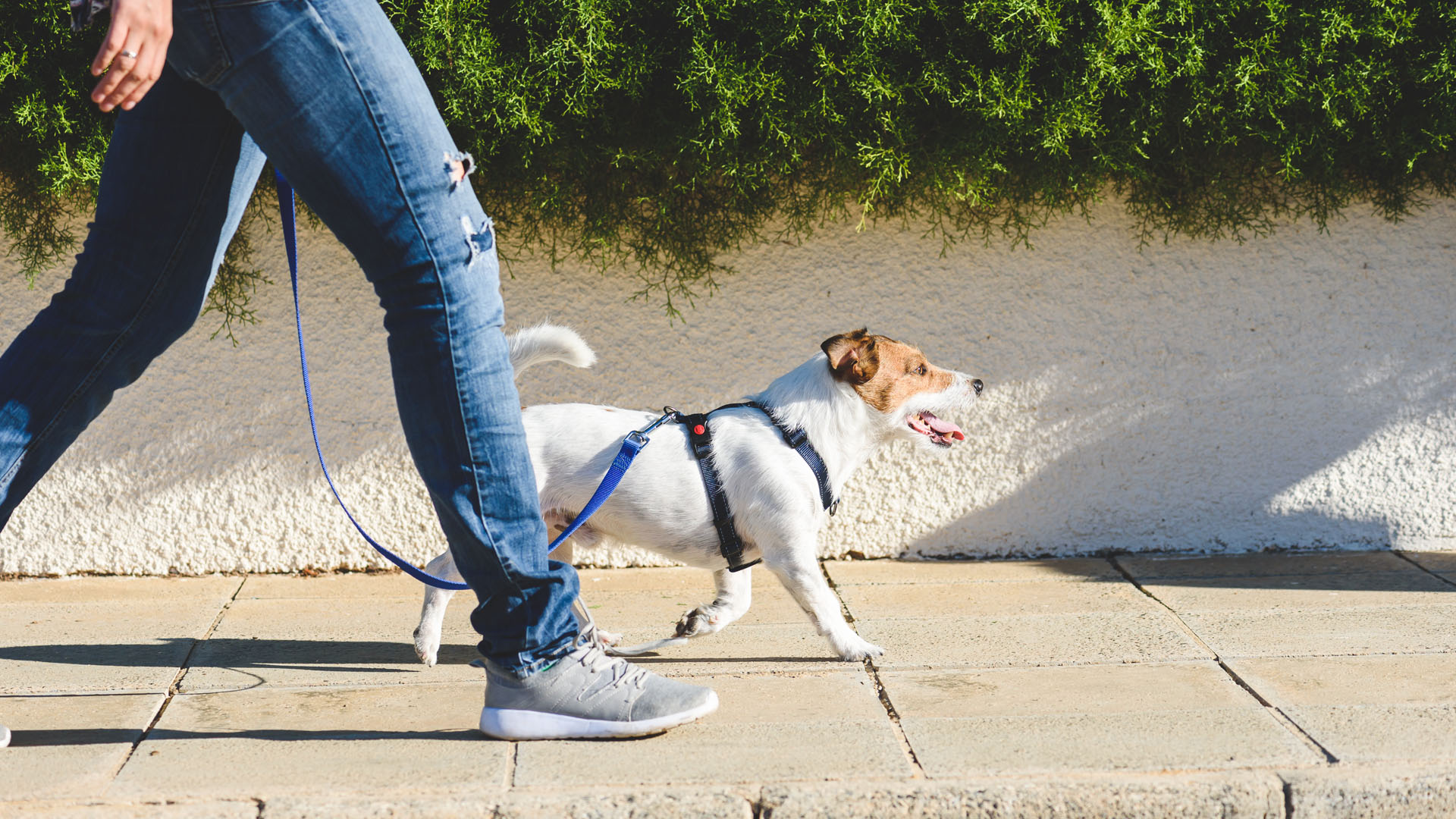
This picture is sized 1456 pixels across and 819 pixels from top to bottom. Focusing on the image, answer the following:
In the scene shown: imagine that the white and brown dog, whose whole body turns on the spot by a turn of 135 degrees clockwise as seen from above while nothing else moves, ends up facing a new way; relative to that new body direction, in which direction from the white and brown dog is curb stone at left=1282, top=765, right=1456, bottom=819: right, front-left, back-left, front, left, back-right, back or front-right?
left

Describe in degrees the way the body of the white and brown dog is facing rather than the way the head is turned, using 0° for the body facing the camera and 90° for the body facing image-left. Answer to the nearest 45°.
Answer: approximately 270°

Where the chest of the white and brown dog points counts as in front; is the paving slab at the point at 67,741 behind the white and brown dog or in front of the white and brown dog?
behind

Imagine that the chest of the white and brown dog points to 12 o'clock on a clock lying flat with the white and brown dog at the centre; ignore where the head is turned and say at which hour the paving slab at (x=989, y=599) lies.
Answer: The paving slab is roughly at 11 o'clock from the white and brown dog.

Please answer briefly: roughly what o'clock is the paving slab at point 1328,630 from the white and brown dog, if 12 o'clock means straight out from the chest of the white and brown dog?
The paving slab is roughly at 12 o'clock from the white and brown dog.

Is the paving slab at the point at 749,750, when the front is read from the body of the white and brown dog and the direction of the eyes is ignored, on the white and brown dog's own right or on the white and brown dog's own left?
on the white and brown dog's own right

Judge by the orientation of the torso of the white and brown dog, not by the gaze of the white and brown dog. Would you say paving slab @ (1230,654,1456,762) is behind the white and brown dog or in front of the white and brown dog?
in front

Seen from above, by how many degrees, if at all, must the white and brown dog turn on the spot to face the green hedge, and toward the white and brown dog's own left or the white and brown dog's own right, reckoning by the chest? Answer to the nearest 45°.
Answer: approximately 90° to the white and brown dog's own left
